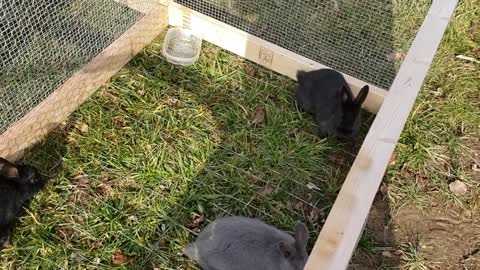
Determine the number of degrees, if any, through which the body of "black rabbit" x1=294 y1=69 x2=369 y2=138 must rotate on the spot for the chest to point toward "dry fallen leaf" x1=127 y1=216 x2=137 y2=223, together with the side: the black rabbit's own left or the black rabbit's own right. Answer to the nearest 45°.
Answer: approximately 90° to the black rabbit's own right

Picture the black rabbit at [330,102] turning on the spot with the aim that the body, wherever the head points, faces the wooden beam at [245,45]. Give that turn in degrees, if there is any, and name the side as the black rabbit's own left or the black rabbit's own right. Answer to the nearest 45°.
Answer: approximately 180°

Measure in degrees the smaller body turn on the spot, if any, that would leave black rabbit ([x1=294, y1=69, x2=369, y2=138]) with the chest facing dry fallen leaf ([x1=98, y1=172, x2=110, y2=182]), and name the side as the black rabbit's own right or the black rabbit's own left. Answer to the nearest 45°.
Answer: approximately 90° to the black rabbit's own right

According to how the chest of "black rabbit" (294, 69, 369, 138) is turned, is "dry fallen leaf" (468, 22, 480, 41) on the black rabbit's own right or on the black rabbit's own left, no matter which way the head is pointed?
on the black rabbit's own left

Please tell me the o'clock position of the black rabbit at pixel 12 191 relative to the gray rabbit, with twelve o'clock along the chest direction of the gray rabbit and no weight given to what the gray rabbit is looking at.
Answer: The black rabbit is roughly at 6 o'clock from the gray rabbit.

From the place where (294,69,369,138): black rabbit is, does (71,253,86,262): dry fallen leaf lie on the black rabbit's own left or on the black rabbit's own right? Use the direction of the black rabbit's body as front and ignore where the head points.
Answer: on the black rabbit's own right

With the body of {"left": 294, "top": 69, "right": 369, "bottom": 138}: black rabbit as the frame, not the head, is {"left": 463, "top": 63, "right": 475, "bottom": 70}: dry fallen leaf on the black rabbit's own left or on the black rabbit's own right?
on the black rabbit's own left

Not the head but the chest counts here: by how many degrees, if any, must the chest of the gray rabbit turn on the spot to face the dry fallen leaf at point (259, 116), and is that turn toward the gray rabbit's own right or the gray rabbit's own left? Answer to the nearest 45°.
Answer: approximately 90° to the gray rabbit's own left

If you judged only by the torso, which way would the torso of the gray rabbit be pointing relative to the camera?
to the viewer's right

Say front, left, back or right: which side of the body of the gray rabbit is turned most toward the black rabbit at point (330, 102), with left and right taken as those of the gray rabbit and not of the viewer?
left

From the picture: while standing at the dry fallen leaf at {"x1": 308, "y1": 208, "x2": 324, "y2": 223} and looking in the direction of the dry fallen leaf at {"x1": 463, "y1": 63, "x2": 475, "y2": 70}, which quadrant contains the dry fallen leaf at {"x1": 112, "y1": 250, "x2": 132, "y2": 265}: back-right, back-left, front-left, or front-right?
back-left

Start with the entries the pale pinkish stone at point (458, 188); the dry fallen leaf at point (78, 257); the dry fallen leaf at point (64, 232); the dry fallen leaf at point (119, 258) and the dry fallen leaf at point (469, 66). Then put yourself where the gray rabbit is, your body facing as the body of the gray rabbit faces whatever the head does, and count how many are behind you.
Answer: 3

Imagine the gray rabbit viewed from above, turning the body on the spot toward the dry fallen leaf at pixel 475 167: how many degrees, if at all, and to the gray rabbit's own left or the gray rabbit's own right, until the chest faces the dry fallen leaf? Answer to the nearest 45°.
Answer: approximately 45° to the gray rabbit's own left

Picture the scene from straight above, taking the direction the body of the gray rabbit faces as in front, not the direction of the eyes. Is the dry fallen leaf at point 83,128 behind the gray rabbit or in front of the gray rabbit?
behind

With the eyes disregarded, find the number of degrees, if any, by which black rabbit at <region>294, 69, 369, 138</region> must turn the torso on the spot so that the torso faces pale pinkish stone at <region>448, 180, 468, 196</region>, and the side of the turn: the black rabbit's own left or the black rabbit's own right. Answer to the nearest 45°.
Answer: approximately 45° to the black rabbit's own left

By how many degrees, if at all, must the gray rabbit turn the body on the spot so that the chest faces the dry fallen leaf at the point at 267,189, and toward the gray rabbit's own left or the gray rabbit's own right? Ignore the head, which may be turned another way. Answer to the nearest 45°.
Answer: approximately 90° to the gray rabbit's own left

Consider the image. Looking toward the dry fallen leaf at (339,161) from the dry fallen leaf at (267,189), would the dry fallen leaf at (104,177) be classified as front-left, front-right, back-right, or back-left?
back-left

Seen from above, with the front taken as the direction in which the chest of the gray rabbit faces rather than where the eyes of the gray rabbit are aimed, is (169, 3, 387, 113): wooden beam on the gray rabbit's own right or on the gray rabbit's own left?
on the gray rabbit's own left
